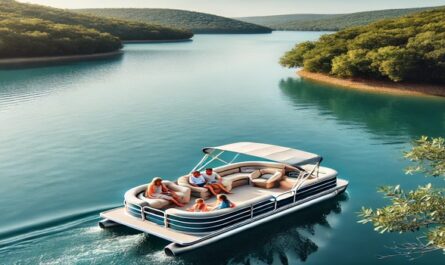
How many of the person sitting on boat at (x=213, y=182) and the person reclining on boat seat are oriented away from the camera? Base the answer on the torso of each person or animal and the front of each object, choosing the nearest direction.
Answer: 0

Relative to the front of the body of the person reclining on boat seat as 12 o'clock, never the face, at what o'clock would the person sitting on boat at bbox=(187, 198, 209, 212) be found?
The person sitting on boat is roughly at 12 o'clock from the person reclining on boat seat.

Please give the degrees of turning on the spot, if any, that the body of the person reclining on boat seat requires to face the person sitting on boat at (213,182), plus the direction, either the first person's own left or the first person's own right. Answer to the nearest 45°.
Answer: approximately 90° to the first person's own left

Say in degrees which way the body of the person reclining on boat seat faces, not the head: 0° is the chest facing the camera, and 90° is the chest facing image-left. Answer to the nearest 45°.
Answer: approximately 315°

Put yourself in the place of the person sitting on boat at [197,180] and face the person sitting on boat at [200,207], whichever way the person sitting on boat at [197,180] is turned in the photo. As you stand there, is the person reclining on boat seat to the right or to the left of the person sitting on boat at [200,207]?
right

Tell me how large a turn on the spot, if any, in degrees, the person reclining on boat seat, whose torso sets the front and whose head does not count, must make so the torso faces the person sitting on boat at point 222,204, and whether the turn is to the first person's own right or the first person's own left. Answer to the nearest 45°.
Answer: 0° — they already face them

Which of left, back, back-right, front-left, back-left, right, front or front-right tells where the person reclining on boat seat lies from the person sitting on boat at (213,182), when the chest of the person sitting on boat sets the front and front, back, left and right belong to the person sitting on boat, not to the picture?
right
